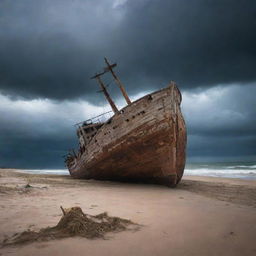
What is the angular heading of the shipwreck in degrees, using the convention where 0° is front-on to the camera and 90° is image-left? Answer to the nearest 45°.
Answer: approximately 315°
